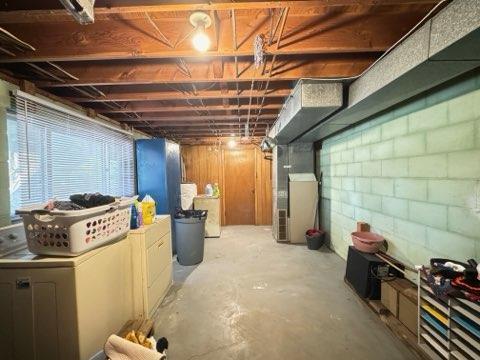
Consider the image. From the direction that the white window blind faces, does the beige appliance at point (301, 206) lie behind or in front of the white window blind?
in front

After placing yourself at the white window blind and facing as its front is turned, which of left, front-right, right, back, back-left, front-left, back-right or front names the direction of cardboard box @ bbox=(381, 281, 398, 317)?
front

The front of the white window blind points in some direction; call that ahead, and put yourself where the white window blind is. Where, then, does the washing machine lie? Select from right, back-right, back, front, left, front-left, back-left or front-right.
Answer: front-right

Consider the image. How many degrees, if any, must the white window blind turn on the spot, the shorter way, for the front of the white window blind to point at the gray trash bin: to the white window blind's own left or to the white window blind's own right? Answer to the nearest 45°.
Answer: approximately 45° to the white window blind's own left

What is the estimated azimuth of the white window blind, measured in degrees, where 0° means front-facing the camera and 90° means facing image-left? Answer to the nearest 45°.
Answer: approximately 315°

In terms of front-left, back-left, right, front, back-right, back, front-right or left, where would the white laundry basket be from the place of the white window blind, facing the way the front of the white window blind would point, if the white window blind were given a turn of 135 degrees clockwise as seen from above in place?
left

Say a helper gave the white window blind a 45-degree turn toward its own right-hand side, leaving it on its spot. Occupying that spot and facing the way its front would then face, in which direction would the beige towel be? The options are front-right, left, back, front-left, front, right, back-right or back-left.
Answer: front

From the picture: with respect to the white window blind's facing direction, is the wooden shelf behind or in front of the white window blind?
in front

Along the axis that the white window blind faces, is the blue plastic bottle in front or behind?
in front

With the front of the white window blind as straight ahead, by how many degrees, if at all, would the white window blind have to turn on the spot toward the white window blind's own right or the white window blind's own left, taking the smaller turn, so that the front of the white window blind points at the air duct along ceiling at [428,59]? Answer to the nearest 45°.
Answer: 0° — it already faces it

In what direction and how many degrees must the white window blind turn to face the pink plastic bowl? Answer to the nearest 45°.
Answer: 0° — it already faces it

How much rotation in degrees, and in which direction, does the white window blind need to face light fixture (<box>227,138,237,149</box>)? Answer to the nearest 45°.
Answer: approximately 90° to its left

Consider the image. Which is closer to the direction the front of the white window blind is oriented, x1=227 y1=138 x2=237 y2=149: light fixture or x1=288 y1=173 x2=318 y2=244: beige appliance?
the beige appliance
